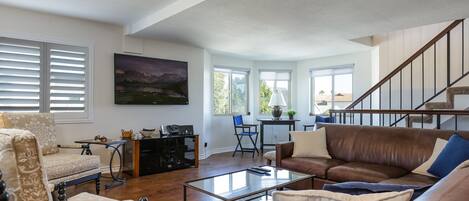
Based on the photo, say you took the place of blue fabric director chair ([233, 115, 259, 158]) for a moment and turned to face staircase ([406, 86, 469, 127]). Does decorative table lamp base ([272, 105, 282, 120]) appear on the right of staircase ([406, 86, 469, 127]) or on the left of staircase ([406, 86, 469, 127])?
left

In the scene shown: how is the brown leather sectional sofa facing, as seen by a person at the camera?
facing the viewer and to the left of the viewer

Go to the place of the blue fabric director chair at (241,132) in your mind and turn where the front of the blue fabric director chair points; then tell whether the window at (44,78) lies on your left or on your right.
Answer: on your right

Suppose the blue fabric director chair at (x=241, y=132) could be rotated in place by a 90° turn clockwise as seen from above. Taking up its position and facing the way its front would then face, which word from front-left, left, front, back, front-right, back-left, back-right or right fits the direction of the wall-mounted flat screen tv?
front

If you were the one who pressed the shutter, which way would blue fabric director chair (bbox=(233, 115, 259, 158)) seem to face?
facing the viewer and to the right of the viewer

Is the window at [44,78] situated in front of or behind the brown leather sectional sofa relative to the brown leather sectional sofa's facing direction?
in front

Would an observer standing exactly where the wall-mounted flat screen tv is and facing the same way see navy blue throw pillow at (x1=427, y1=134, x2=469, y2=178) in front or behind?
in front

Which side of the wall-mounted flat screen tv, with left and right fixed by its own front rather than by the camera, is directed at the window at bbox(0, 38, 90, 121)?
right

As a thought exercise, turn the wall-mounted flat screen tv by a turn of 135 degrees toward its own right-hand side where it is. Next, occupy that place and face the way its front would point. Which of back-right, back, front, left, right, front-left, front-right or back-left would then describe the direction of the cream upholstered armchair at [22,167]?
left

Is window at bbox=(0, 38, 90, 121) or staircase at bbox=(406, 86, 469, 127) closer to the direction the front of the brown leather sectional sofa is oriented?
the window

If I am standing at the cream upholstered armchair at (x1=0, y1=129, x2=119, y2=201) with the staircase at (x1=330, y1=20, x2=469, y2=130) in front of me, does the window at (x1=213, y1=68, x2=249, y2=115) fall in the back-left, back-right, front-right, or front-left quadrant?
front-left

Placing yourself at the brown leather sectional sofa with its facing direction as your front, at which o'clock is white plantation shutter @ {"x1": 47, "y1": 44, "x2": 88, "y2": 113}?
The white plantation shutter is roughly at 1 o'clock from the brown leather sectional sofa.
